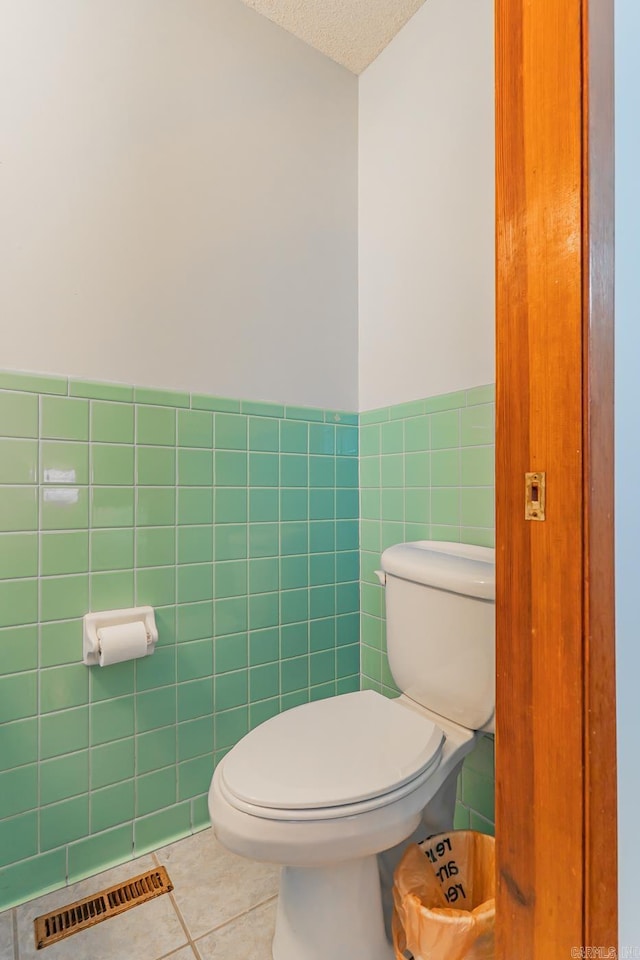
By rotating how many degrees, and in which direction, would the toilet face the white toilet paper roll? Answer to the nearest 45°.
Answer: approximately 45° to its right

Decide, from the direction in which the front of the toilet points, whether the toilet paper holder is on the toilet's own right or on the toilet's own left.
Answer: on the toilet's own right

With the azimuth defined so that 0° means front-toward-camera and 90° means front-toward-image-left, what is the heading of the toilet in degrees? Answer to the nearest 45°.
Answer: approximately 45°
